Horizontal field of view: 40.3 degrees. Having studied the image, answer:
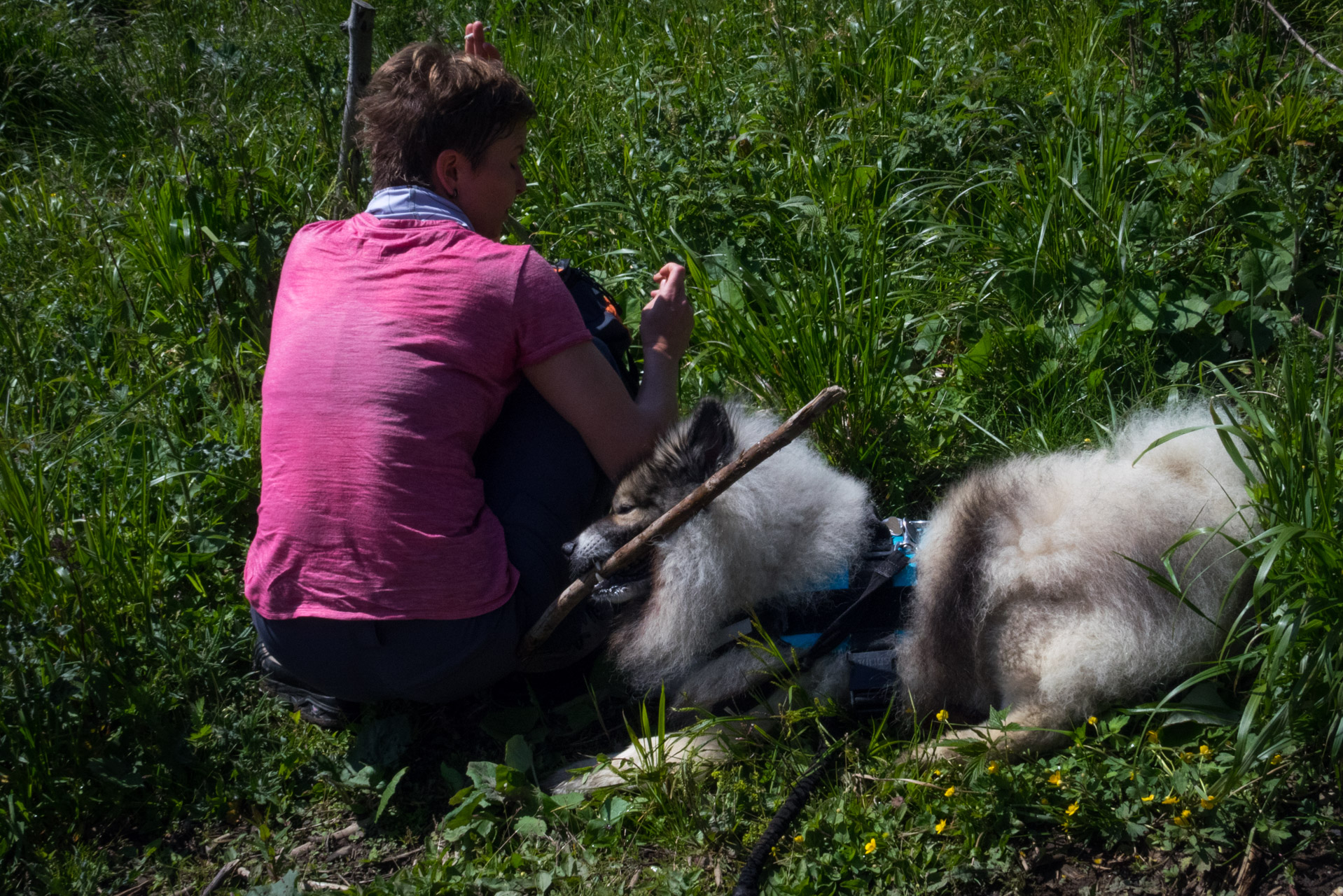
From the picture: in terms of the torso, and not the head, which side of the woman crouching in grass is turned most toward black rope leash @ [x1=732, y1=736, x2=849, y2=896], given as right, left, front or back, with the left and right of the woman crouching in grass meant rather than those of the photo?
right

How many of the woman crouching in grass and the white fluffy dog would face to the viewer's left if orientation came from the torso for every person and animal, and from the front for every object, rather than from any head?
1

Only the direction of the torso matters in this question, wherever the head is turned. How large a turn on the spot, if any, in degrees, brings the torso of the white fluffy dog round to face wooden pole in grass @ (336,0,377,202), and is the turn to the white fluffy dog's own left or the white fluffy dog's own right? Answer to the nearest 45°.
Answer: approximately 45° to the white fluffy dog's own right

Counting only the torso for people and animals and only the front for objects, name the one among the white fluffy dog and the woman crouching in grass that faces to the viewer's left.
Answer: the white fluffy dog

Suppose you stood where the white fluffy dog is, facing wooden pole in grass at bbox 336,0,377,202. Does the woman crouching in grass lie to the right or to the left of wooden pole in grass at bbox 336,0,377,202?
left

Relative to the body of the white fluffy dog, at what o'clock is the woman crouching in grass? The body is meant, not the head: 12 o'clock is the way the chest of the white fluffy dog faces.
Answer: The woman crouching in grass is roughly at 12 o'clock from the white fluffy dog.

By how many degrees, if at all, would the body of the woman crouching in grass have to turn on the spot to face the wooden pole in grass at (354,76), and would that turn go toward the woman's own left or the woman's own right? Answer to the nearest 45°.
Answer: approximately 45° to the woman's own left

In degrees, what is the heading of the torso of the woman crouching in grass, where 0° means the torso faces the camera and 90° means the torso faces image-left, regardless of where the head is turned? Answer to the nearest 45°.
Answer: approximately 225°

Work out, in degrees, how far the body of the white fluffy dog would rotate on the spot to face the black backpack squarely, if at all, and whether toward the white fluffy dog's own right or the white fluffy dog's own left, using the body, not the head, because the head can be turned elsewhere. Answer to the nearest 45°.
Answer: approximately 45° to the white fluffy dog's own right

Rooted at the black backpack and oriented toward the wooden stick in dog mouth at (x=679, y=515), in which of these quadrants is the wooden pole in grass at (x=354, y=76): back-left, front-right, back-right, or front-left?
back-right

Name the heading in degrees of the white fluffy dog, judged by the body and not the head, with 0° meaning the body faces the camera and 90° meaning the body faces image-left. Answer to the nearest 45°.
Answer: approximately 90°
